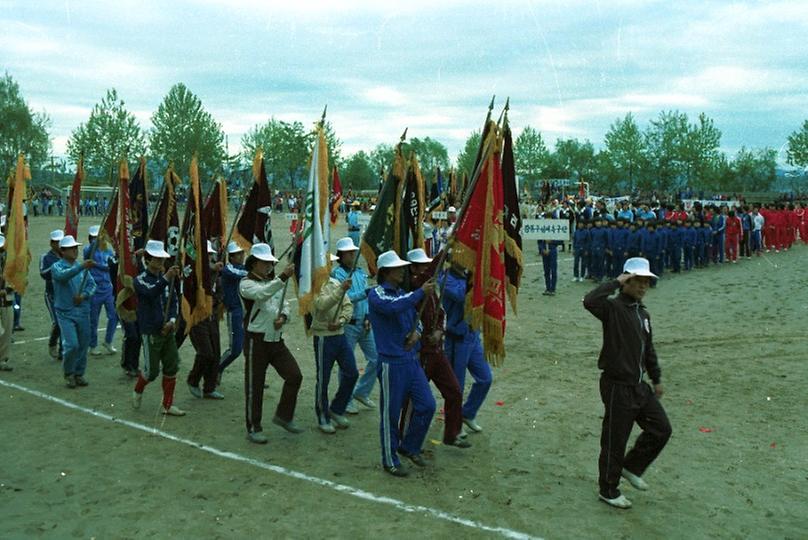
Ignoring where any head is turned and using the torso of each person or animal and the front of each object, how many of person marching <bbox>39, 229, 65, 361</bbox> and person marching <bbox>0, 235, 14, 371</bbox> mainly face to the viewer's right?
2

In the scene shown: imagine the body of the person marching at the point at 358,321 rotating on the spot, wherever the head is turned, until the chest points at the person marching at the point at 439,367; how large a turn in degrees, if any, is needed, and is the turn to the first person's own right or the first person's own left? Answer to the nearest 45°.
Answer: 0° — they already face them

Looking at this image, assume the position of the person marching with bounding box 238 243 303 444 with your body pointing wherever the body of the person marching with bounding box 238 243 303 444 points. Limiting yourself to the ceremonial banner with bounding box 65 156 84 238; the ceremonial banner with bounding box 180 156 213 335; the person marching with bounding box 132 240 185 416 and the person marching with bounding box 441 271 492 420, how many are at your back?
3

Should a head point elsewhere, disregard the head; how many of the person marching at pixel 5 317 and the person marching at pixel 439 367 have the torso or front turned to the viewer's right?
2

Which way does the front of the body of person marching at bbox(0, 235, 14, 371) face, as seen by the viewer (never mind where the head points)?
to the viewer's right

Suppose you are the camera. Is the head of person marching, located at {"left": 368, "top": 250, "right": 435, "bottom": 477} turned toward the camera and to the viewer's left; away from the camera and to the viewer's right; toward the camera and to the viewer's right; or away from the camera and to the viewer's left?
toward the camera and to the viewer's right

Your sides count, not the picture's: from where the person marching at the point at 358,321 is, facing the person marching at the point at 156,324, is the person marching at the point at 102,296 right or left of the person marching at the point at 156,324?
right
